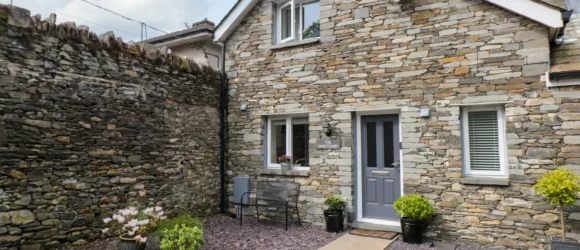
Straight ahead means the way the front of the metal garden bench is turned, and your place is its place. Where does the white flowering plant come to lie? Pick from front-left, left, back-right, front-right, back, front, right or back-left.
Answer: front

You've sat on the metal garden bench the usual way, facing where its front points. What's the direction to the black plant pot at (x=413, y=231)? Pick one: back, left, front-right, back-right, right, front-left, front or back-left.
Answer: left

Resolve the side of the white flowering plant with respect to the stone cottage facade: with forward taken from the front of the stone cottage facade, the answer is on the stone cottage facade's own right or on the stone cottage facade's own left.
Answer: on the stone cottage facade's own right

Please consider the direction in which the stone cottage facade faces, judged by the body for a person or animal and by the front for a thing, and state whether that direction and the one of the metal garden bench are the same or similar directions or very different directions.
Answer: same or similar directions

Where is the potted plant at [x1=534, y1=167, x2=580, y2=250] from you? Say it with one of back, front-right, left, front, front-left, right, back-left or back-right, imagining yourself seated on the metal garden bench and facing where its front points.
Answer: left

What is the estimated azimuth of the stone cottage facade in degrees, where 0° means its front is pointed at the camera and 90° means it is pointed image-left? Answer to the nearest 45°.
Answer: approximately 0°

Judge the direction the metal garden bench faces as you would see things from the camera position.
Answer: facing the viewer and to the left of the viewer

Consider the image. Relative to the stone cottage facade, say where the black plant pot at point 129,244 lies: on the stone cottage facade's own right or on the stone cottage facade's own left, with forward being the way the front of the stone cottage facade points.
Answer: on the stone cottage facade's own right

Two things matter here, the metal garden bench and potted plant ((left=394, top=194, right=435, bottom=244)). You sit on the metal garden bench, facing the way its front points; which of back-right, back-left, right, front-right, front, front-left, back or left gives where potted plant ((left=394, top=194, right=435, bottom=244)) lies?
left

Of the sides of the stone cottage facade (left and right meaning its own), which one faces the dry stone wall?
right

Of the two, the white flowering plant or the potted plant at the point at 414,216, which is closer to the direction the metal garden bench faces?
the white flowering plant

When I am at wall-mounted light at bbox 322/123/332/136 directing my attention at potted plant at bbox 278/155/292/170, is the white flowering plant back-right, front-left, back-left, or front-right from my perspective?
front-left

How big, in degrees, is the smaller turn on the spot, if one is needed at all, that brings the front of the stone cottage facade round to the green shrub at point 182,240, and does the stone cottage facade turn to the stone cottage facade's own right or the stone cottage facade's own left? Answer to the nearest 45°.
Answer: approximately 45° to the stone cottage facade's own right

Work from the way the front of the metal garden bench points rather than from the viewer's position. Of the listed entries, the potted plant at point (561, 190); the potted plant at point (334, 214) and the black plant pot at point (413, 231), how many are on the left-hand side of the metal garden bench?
3

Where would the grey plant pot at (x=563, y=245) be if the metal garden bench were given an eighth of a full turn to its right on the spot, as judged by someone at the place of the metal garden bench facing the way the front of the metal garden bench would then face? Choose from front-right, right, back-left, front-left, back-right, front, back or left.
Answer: back-left
